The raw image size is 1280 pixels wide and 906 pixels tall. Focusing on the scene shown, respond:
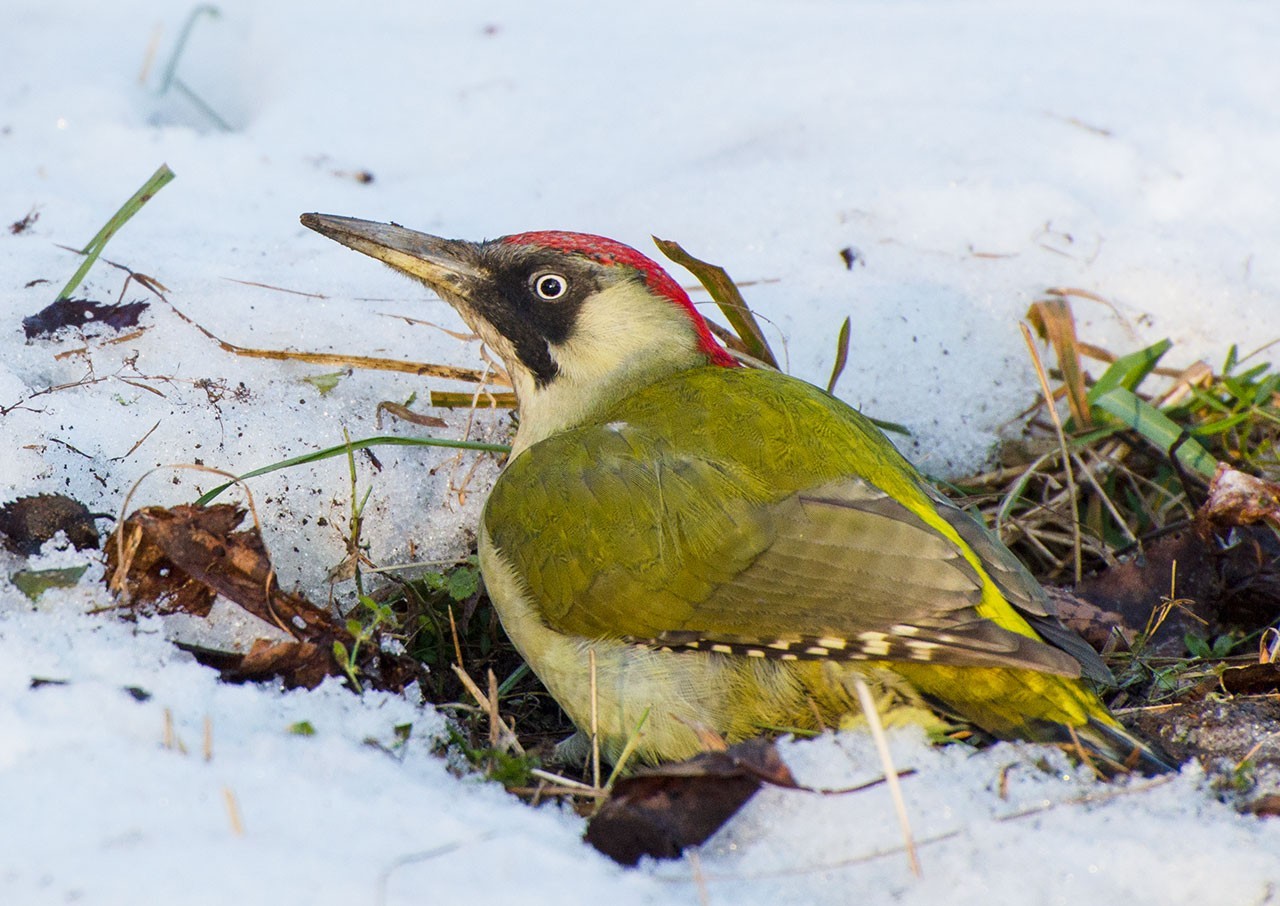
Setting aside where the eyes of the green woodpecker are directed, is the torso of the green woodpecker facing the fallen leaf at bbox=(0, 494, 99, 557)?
yes

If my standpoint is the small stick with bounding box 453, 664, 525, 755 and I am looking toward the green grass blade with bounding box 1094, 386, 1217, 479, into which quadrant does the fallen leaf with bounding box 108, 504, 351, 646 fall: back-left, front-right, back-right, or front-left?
back-left

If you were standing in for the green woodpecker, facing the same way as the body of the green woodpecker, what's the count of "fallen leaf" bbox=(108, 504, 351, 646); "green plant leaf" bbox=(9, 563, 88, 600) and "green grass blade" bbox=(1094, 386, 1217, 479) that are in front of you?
2

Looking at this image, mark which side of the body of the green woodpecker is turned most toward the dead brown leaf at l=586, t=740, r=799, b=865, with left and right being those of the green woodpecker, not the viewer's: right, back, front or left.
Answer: left

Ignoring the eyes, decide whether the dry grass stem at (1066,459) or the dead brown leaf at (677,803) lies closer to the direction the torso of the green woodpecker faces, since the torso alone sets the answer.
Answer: the dead brown leaf

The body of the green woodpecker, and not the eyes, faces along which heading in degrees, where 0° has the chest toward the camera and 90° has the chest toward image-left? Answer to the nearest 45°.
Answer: approximately 90°

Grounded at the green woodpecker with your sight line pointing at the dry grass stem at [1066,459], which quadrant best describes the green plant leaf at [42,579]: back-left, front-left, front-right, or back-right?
back-left

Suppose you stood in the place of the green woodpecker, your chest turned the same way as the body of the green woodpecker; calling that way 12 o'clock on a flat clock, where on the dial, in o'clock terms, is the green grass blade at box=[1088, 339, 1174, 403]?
The green grass blade is roughly at 4 o'clock from the green woodpecker.
